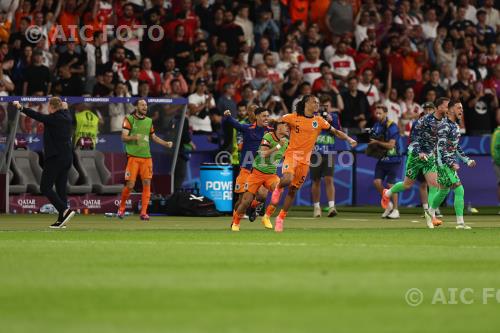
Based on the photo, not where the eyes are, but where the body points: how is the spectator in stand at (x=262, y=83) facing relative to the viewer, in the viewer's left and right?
facing the viewer

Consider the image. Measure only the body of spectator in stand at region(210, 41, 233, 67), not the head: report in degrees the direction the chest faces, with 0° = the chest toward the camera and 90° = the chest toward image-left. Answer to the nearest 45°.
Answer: approximately 0°

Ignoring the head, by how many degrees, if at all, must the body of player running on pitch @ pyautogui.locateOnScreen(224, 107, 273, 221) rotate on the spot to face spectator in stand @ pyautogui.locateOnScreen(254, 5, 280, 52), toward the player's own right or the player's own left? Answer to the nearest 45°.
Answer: approximately 135° to the player's own left

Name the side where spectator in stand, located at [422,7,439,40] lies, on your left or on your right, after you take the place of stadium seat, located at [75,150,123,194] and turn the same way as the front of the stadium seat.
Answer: on your left

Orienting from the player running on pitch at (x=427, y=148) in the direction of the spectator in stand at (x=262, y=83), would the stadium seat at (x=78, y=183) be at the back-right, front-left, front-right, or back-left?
front-left

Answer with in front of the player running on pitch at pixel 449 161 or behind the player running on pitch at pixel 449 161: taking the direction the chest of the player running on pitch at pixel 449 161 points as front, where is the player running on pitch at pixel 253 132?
behind

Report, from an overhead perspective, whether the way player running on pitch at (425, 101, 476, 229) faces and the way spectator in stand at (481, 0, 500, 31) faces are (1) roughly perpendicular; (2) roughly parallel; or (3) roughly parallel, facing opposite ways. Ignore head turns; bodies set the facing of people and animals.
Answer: roughly perpendicular

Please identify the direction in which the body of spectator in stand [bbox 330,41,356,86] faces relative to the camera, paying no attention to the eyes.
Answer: toward the camera

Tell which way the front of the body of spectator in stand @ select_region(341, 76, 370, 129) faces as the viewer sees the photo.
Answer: toward the camera

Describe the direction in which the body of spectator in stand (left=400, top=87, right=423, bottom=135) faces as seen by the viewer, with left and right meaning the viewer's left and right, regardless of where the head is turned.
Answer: facing the viewer
